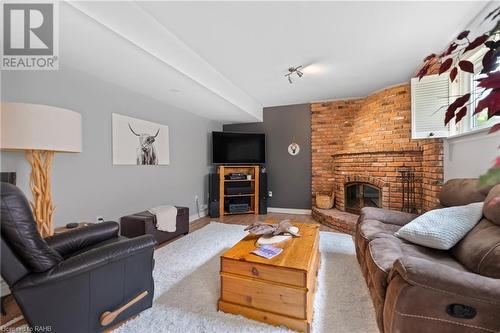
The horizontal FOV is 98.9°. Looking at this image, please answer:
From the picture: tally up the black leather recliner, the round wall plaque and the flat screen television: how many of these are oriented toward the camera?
2

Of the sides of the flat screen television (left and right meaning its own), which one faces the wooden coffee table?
front

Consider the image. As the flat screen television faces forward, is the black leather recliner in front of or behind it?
in front

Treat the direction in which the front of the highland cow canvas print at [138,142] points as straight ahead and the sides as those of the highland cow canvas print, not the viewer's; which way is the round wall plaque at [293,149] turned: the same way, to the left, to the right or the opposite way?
to the right

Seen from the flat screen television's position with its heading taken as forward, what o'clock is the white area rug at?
The white area rug is roughly at 12 o'clock from the flat screen television.

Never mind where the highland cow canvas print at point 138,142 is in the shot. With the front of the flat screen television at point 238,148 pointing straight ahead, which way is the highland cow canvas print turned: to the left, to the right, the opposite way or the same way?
to the left

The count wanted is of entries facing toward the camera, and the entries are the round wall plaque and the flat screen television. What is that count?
2

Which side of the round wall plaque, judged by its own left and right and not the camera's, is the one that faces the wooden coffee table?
front

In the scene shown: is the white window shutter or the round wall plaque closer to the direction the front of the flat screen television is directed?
the white window shutter

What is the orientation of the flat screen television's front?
toward the camera

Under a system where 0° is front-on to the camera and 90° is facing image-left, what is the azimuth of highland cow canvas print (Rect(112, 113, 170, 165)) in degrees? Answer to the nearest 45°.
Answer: approximately 315°

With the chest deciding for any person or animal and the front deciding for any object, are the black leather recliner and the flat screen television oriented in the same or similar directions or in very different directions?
very different directions

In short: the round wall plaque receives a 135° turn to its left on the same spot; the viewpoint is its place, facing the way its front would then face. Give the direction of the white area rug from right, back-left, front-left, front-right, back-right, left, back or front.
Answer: back-right
